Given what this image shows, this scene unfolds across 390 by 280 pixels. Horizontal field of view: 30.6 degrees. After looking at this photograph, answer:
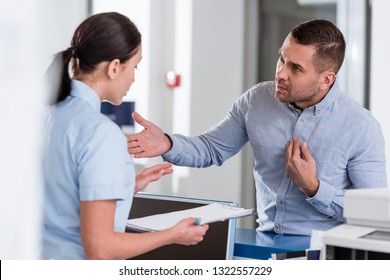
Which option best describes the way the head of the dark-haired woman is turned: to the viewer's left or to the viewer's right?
to the viewer's right

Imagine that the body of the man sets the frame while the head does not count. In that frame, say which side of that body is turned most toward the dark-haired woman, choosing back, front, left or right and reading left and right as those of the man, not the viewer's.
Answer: front

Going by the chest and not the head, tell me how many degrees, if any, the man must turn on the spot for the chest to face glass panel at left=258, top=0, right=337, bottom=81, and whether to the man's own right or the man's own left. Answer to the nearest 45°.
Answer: approximately 135° to the man's own right

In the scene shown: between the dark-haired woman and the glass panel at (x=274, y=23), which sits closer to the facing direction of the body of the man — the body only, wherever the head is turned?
the dark-haired woman

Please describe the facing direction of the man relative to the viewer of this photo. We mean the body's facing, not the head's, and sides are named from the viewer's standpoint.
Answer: facing the viewer and to the left of the viewer
